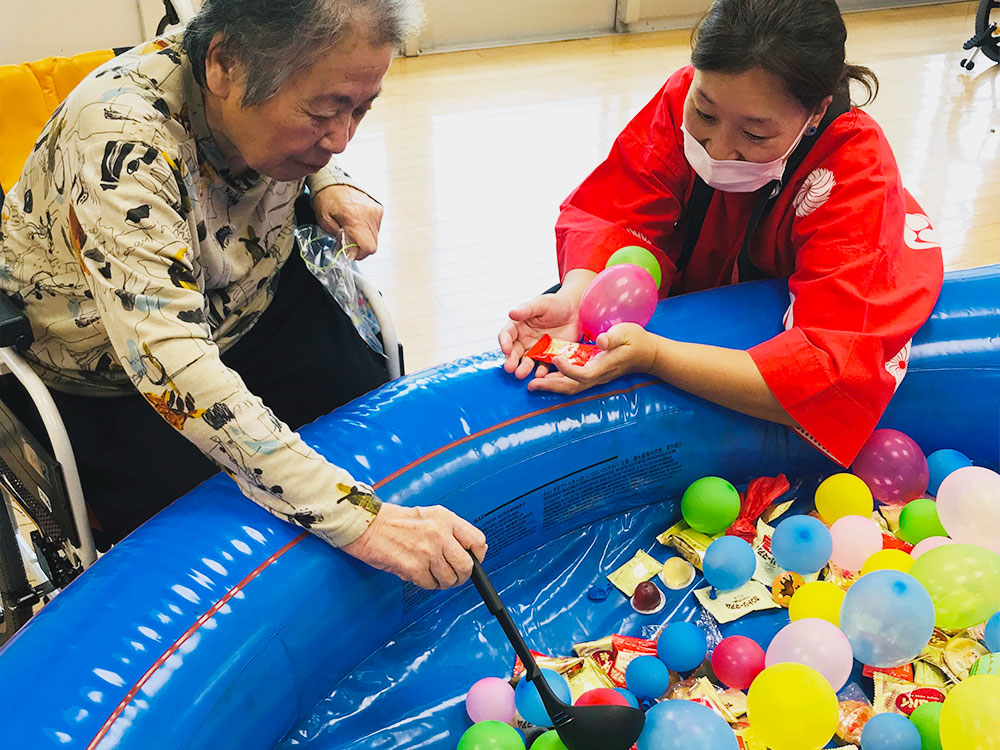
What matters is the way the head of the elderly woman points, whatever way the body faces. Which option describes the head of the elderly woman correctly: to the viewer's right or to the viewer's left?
to the viewer's right

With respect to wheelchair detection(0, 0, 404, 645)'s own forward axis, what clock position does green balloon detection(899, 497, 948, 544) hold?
The green balloon is roughly at 11 o'clock from the wheelchair.

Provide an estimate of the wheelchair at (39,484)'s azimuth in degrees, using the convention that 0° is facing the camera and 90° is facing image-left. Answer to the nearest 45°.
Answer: approximately 315°

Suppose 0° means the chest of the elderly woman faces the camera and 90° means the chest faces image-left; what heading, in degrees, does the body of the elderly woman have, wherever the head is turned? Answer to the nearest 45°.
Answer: approximately 315°

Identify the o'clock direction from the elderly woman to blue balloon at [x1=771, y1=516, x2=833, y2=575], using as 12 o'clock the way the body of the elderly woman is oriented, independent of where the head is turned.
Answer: The blue balloon is roughly at 11 o'clock from the elderly woman.

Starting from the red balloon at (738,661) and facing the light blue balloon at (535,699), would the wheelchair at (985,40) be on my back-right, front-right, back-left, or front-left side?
back-right
